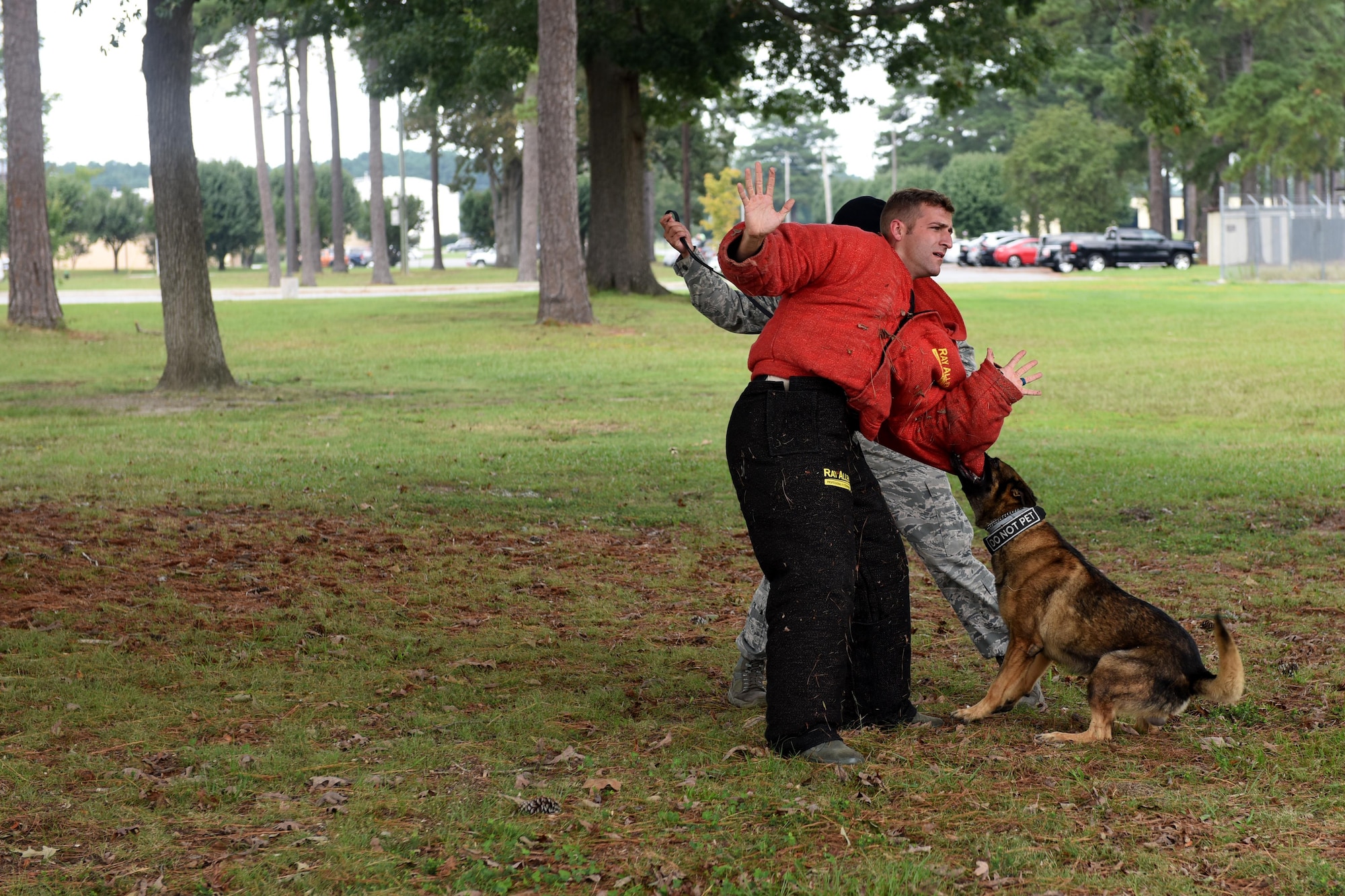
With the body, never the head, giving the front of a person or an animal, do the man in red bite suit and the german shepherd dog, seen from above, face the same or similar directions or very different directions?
very different directions

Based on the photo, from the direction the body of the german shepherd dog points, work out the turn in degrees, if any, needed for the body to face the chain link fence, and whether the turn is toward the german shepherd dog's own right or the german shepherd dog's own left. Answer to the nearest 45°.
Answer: approximately 90° to the german shepherd dog's own right

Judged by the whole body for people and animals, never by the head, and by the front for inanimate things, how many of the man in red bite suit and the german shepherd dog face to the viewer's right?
1

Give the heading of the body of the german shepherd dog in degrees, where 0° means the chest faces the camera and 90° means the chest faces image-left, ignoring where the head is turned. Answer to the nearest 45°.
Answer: approximately 90°

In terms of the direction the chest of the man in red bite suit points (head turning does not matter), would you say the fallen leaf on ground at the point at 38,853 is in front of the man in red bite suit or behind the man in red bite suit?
behind

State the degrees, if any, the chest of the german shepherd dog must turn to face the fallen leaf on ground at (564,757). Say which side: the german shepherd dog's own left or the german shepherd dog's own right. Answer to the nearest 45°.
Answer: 0° — it already faces it

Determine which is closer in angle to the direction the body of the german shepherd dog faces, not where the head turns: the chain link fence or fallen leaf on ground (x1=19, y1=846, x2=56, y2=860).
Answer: the fallen leaf on ground

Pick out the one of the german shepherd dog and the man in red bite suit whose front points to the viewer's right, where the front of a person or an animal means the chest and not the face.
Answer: the man in red bite suit

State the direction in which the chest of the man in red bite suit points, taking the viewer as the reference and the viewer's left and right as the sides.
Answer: facing to the right of the viewer
